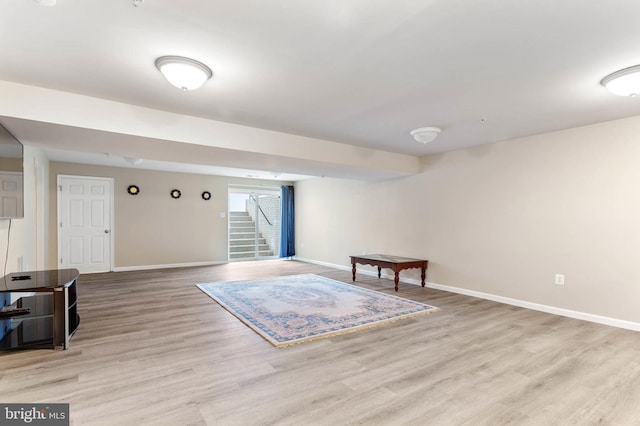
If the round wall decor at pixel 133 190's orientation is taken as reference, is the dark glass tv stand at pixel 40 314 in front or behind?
in front

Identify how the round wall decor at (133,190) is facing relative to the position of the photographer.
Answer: facing the viewer

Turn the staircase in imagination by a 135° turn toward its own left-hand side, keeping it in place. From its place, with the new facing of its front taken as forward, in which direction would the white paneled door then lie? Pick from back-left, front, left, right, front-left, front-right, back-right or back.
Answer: back

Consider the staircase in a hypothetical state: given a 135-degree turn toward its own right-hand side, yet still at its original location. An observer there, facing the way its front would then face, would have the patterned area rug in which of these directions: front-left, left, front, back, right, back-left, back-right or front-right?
back-left

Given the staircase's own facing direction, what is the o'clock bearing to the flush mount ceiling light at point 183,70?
The flush mount ceiling light is roughly at 12 o'clock from the staircase.

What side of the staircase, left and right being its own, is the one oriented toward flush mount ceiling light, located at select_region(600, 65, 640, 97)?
front

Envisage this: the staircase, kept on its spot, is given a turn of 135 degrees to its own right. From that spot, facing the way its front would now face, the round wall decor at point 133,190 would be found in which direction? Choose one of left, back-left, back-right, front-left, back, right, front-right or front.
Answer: left

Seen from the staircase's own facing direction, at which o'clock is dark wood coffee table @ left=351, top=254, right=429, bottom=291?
The dark wood coffee table is roughly at 11 o'clock from the staircase.

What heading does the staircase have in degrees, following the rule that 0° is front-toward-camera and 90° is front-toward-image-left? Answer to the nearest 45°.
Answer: approximately 0°

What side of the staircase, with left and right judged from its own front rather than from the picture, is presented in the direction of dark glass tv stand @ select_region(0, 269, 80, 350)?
front

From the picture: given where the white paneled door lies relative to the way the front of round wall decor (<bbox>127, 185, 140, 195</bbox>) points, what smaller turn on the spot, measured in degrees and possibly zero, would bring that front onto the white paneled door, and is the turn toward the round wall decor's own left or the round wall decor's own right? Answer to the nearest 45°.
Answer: approximately 90° to the round wall decor's own right

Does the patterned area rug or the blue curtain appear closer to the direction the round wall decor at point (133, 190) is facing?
the patterned area rug

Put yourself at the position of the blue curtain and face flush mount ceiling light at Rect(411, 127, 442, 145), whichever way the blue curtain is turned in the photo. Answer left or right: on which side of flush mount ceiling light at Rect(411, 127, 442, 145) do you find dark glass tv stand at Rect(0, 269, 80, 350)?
right

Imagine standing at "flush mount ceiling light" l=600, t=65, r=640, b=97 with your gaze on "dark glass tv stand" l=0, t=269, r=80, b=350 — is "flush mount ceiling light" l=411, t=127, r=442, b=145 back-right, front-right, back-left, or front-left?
front-right

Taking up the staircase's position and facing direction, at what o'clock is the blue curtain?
The blue curtain is roughly at 10 o'clock from the staircase.

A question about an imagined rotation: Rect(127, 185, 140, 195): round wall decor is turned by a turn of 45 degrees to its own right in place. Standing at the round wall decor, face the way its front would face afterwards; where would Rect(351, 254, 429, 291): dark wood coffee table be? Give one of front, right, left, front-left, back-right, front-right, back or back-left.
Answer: left

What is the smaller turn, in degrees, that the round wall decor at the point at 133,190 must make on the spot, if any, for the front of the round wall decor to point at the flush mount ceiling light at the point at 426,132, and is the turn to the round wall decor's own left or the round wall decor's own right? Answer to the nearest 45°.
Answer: approximately 45° to the round wall decor's own left

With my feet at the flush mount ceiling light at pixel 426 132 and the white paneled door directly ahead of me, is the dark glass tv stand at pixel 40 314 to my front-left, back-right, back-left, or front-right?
front-left
